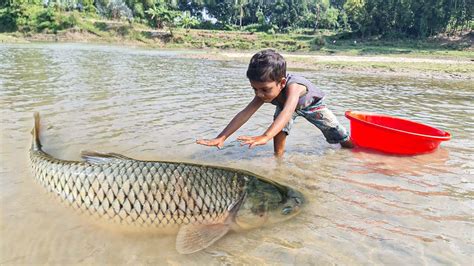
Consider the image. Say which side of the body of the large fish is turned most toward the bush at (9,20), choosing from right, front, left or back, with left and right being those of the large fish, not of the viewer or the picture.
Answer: left

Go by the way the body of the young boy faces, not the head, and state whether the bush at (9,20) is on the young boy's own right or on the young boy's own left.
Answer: on the young boy's own right

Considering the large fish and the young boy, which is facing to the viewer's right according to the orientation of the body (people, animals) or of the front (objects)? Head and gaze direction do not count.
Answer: the large fish

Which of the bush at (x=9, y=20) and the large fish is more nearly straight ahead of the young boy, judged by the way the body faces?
the large fish

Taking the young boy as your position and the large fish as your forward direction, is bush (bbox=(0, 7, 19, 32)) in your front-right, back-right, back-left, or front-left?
back-right

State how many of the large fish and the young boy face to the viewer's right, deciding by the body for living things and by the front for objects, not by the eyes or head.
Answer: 1

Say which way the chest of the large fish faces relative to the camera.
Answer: to the viewer's right

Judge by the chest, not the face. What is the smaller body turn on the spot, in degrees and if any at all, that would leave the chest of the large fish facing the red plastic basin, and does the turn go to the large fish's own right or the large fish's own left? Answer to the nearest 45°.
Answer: approximately 45° to the large fish's own left

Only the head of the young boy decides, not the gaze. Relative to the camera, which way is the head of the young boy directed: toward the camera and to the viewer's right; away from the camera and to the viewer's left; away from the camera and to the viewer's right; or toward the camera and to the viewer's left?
toward the camera and to the viewer's left

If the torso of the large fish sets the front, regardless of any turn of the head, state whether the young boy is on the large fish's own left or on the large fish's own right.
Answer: on the large fish's own left
